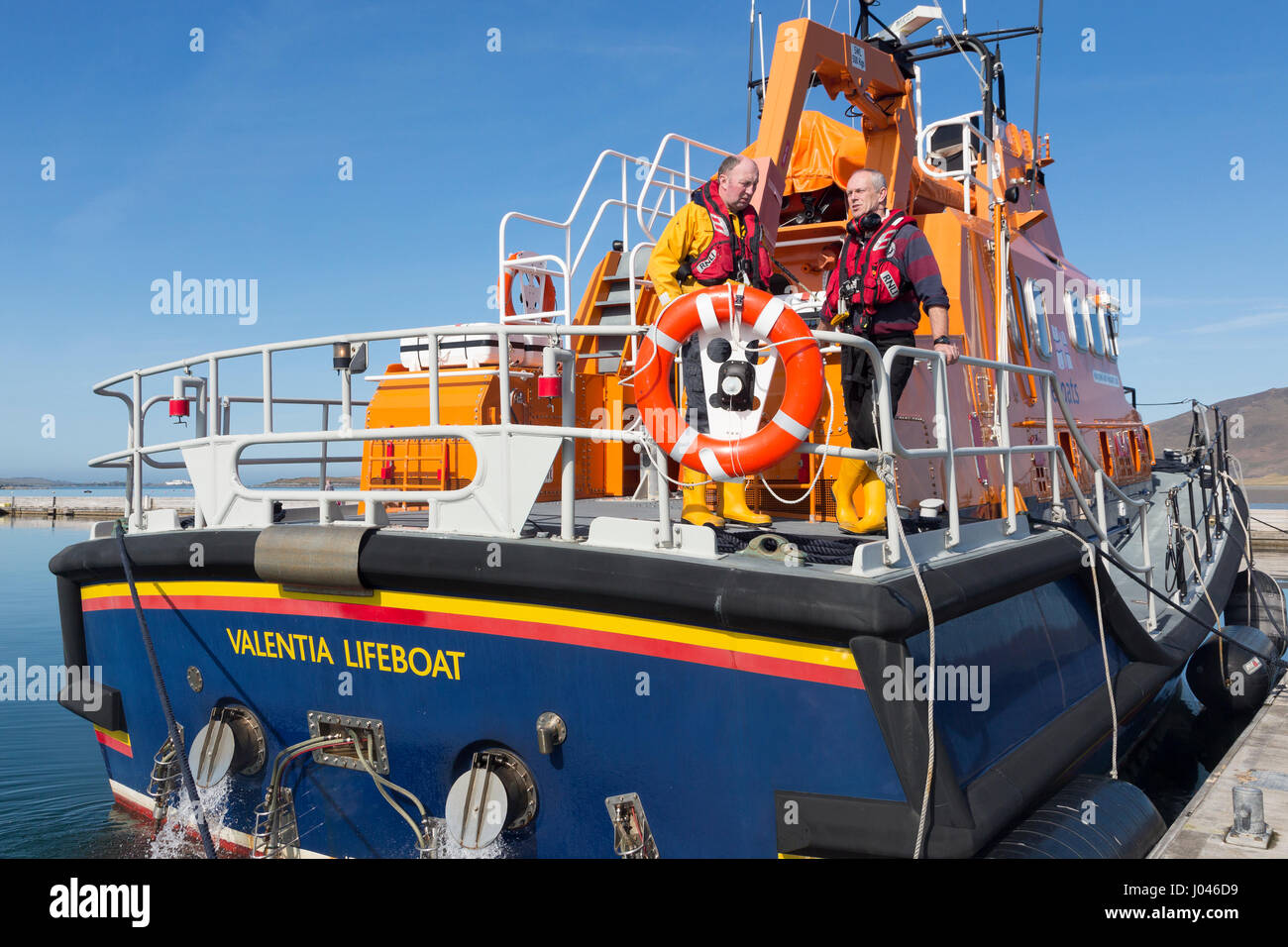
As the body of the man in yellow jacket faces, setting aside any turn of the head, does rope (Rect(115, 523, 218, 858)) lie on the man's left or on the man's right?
on the man's right

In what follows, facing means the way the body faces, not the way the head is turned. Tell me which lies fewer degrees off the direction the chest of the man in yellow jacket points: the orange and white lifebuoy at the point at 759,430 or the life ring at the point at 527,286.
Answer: the orange and white lifebuoy

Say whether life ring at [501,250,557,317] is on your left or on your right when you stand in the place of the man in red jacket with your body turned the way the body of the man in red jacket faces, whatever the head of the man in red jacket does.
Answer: on your right

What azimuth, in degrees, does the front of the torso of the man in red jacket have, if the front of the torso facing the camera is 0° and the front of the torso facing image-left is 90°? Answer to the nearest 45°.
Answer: approximately 45°

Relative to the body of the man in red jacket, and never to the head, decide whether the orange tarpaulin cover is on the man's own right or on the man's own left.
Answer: on the man's own right

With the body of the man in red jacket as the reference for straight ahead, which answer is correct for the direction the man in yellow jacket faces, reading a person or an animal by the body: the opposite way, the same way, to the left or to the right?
to the left

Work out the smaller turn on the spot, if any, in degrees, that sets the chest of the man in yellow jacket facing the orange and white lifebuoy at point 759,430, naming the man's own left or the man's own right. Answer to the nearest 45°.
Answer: approximately 45° to the man's own right

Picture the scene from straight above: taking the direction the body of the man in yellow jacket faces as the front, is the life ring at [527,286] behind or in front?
behind
